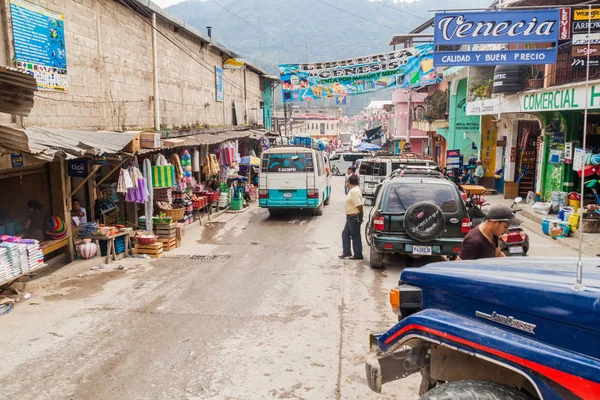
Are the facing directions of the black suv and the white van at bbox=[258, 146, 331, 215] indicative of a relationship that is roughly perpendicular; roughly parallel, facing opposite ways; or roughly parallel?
roughly parallel

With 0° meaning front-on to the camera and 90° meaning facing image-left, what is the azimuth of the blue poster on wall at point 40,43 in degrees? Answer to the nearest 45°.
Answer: approximately 315°

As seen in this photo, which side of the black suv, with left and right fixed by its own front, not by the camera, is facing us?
back

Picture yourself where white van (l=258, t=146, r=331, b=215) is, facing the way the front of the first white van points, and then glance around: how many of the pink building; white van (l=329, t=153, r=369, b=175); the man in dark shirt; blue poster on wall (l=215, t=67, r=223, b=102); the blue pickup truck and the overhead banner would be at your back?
2

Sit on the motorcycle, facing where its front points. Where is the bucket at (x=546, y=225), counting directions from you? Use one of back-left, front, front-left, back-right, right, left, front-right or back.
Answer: front

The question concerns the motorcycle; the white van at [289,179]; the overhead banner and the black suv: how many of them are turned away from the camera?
3

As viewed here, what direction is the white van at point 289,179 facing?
away from the camera

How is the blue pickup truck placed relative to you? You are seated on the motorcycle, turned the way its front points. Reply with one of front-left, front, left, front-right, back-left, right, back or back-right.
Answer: back

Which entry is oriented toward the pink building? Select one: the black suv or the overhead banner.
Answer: the black suv

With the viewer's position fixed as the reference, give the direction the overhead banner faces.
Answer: facing the viewer

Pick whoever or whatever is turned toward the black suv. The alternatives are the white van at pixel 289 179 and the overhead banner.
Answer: the overhead banner

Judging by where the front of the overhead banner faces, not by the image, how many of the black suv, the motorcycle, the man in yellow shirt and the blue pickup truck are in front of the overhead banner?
4

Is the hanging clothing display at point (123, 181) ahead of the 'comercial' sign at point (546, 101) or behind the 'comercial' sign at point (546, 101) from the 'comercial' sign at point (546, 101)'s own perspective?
ahead

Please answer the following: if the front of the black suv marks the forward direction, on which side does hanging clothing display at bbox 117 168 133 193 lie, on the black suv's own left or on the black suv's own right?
on the black suv's own left

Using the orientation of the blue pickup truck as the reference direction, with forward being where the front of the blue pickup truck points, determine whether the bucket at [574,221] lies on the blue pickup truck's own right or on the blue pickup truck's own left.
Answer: on the blue pickup truck's own right

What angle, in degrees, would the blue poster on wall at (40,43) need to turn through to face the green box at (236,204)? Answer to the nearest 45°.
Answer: approximately 90° to its left

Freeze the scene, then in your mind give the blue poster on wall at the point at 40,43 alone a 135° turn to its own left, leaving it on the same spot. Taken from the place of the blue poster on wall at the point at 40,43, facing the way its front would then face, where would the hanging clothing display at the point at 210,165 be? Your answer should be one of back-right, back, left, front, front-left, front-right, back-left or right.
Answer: front-right

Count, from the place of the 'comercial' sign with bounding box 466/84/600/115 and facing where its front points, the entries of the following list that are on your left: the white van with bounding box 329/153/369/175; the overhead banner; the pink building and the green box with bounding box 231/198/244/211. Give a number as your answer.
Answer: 0

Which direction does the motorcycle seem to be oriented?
away from the camera

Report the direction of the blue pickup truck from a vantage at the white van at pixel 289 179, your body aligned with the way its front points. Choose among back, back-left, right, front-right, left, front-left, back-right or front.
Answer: back
